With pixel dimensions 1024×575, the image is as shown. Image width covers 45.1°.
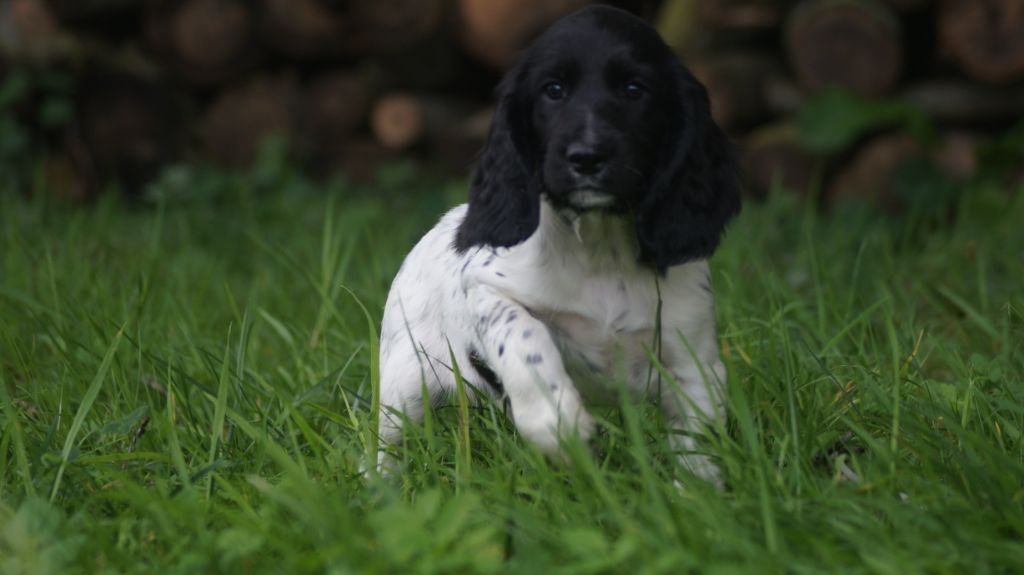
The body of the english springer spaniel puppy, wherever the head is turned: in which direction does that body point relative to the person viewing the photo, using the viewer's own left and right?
facing the viewer and to the right of the viewer

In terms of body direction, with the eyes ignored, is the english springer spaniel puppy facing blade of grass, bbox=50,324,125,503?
no

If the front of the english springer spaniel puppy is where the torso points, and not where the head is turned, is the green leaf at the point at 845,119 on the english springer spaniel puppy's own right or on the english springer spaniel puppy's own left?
on the english springer spaniel puppy's own left

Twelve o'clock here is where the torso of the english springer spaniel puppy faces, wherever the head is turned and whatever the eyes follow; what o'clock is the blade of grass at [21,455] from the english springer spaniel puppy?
The blade of grass is roughly at 4 o'clock from the english springer spaniel puppy.

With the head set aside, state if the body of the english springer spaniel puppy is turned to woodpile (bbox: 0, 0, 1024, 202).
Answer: no

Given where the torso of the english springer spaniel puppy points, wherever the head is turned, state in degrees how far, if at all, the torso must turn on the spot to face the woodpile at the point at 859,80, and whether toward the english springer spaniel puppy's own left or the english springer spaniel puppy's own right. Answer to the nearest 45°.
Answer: approximately 135° to the english springer spaniel puppy's own left
